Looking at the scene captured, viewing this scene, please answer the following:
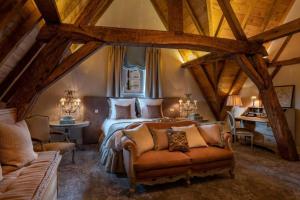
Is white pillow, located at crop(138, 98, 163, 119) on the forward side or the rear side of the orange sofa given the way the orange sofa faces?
on the rear side

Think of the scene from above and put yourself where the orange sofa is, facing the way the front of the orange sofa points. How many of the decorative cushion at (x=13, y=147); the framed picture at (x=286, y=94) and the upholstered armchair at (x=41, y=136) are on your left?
1

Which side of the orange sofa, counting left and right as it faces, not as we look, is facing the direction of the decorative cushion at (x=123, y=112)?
back

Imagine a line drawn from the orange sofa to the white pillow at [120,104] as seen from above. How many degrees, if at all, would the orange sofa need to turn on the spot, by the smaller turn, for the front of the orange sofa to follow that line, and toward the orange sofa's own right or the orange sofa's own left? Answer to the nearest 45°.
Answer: approximately 180°

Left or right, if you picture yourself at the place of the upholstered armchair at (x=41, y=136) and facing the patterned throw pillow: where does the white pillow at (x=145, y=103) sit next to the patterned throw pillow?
left

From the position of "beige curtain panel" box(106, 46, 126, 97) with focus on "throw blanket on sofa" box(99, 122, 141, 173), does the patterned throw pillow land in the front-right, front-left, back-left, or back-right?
front-left

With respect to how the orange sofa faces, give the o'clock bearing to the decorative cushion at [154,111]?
The decorative cushion is roughly at 7 o'clock from the orange sofa.

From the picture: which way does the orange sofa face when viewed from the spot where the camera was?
facing the viewer and to the right of the viewer
